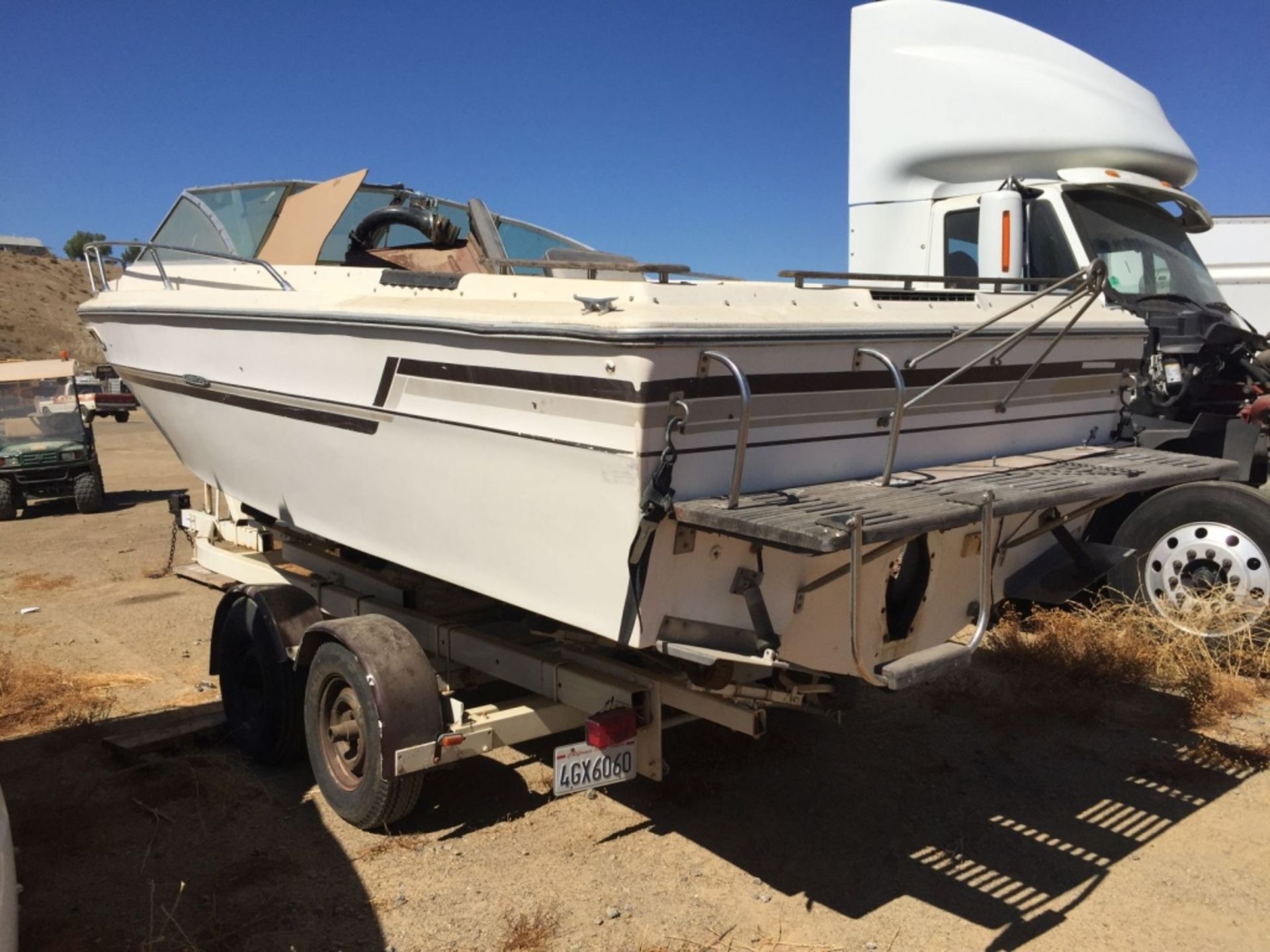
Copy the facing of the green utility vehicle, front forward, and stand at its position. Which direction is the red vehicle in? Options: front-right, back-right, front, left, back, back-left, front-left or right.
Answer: back

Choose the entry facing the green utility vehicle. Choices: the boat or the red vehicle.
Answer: the boat
